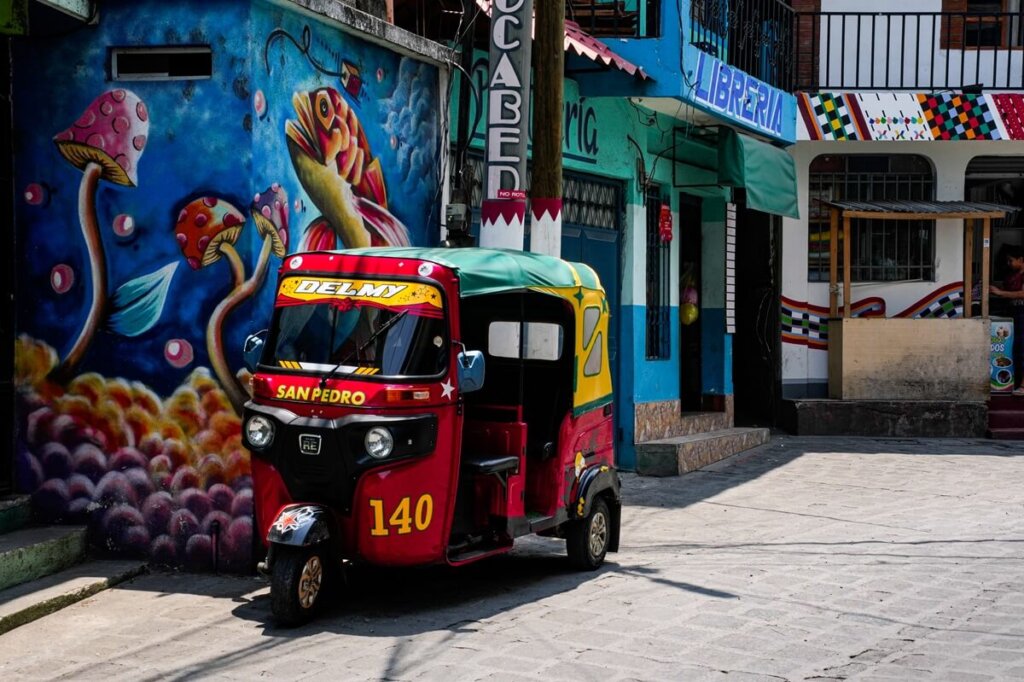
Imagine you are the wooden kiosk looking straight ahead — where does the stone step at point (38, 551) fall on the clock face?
The stone step is roughly at 1 o'clock from the wooden kiosk.

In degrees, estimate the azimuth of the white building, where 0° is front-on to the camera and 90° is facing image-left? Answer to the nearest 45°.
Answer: approximately 0°

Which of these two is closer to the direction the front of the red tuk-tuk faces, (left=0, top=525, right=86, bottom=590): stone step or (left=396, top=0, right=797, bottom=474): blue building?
the stone step

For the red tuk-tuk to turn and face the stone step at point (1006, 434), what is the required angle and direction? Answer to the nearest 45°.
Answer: approximately 180°

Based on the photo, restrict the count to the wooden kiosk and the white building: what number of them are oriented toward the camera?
2

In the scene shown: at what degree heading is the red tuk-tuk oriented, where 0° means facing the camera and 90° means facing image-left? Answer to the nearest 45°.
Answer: approximately 45°

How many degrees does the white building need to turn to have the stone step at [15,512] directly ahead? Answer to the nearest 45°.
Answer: approximately 45° to its right
